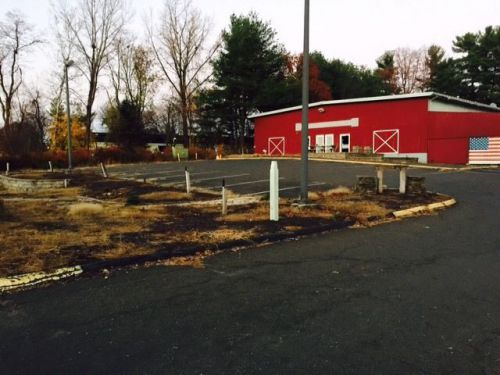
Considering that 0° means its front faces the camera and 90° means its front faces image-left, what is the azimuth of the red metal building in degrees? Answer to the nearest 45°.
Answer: approximately 45°

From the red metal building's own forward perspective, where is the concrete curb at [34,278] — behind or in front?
in front

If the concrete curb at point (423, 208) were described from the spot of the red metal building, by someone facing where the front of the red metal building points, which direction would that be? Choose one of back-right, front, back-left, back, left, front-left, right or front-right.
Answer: front-left

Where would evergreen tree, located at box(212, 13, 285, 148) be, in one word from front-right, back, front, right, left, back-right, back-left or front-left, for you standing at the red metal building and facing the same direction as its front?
right

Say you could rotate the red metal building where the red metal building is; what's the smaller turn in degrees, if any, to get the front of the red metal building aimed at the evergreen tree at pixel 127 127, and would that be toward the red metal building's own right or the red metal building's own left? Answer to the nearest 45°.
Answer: approximately 45° to the red metal building's own right

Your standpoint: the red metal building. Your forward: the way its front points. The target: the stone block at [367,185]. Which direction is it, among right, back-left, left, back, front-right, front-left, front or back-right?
front-left
